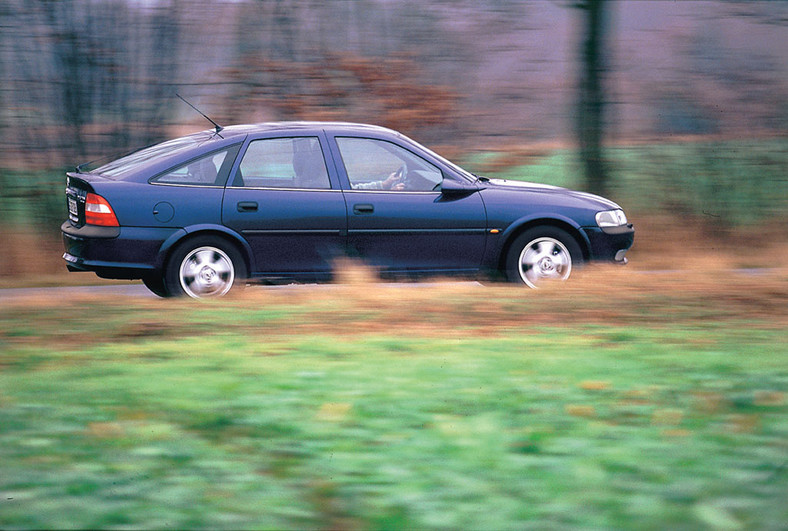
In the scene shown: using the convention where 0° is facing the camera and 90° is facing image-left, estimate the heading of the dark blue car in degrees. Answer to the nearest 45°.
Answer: approximately 270°
